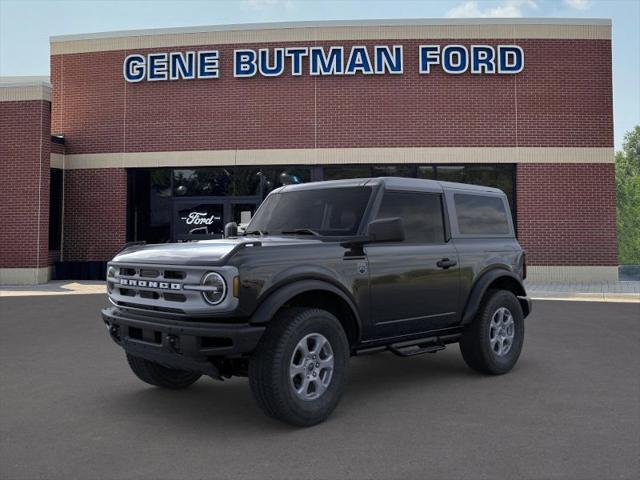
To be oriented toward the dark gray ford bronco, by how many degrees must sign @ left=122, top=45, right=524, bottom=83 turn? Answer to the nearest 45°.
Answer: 0° — it already faces it

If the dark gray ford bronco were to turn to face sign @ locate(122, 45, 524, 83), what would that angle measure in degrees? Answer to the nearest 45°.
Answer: approximately 135° to its right

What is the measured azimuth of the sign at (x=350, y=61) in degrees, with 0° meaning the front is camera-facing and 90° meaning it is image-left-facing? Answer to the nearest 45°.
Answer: approximately 0°

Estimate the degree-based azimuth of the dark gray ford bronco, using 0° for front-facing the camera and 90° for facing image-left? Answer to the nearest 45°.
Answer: approximately 45°

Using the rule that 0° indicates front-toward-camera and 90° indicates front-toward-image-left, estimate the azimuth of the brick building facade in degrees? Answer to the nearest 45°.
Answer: approximately 0°
